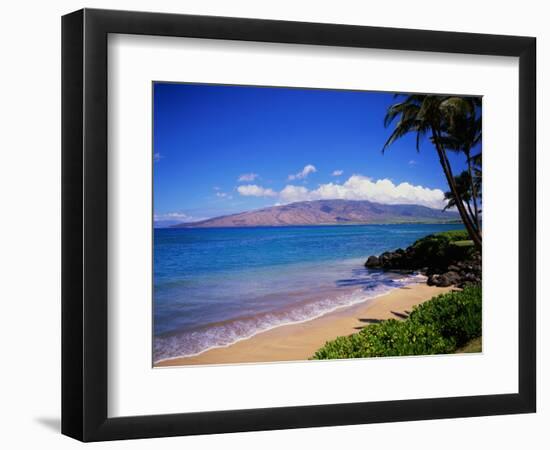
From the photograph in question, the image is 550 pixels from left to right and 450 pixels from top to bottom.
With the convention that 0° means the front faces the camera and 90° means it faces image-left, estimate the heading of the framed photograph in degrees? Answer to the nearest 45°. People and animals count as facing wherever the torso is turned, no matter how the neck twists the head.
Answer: approximately 315°
